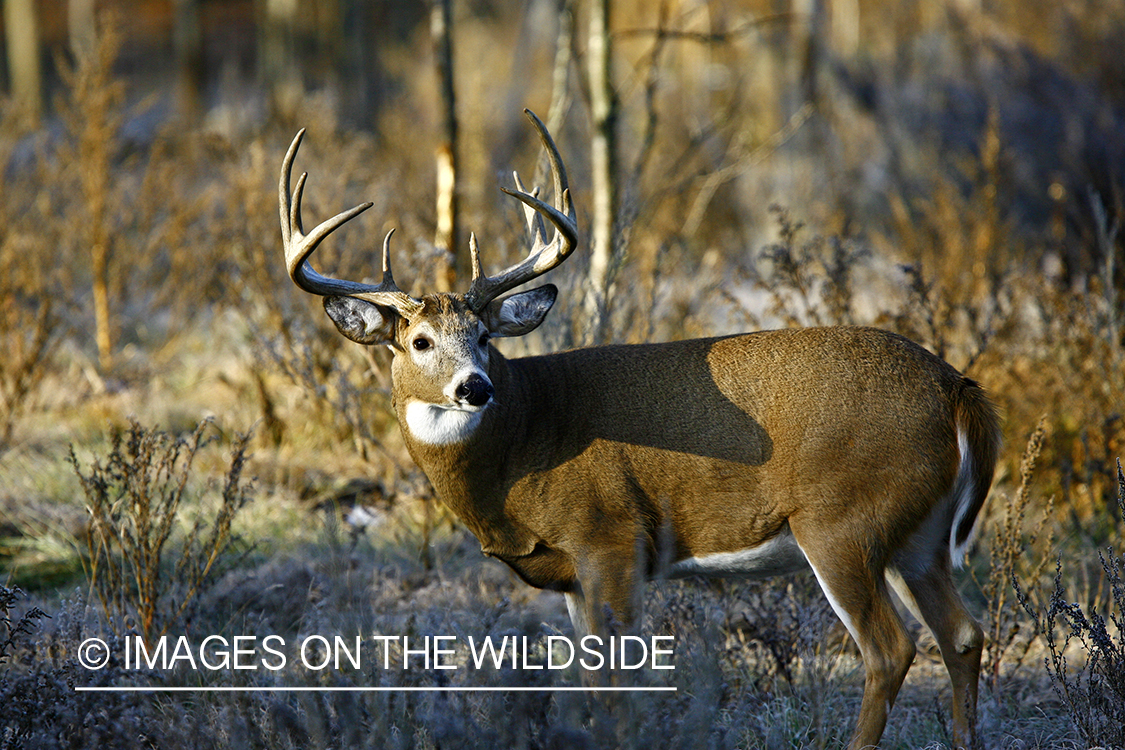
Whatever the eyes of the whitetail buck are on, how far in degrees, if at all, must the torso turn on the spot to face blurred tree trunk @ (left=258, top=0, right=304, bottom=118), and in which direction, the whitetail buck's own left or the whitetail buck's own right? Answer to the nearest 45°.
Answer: approximately 90° to the whitetail buck's own right

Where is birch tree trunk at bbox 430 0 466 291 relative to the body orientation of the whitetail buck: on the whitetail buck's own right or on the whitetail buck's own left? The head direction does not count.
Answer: on the whitetail buck's own right

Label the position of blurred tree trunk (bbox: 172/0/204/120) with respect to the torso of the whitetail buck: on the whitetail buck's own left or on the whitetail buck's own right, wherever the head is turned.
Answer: on the whitetail buck's own right

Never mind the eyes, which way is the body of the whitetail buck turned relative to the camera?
to the viewer's left

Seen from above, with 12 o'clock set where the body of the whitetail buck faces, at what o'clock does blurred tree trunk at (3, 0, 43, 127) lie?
The blurred tree trunk is roughly at 2 o'clock from the whitetail buck.

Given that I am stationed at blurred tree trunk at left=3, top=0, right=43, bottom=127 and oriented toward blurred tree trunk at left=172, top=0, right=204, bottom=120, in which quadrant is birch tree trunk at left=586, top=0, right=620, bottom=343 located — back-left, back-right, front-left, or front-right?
front-right

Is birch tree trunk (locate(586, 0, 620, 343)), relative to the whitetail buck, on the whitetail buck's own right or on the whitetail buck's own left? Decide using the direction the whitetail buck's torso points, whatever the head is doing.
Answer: on the whitetail buck's own right
